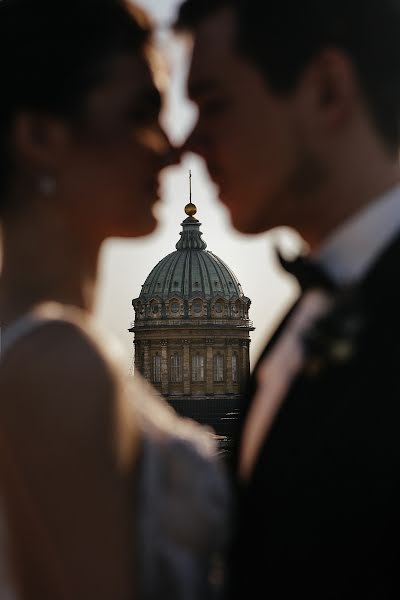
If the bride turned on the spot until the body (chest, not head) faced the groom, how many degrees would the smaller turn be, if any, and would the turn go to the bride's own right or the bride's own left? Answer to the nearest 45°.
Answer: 0° — they already face them

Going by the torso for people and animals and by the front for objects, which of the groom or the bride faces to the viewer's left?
the groom

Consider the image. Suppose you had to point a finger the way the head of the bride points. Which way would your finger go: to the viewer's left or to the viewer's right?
to the viewer's right

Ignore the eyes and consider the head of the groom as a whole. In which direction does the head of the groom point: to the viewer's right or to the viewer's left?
to the viewer's left

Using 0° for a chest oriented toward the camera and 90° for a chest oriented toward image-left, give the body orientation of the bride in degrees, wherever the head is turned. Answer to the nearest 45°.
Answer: approximately 270°

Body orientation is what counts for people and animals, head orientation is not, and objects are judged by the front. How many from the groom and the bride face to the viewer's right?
1

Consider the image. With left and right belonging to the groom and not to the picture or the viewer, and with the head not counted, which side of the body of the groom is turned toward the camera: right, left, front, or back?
left

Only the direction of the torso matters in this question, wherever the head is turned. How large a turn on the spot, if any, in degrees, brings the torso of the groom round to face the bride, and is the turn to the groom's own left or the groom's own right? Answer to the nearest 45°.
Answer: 0° — they already face them

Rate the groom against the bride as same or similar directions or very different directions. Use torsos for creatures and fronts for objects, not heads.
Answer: very different directions
